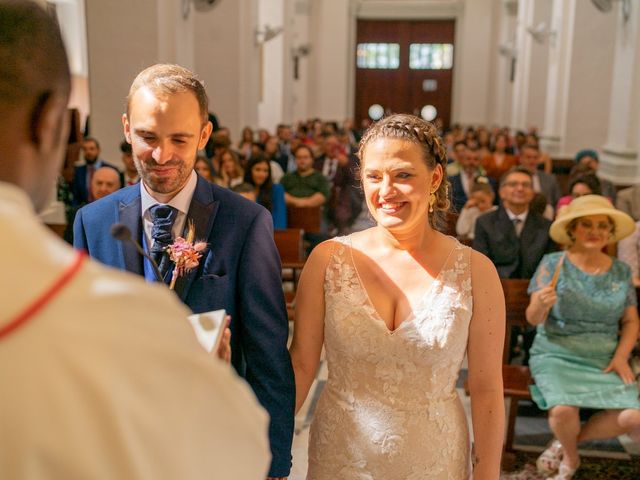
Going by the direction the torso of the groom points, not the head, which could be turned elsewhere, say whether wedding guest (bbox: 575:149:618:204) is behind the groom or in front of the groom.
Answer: behind

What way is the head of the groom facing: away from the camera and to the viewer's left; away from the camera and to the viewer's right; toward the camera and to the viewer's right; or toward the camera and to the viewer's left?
toward the camera and to the viewer's left

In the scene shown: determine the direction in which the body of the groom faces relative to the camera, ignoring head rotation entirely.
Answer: toward the camera

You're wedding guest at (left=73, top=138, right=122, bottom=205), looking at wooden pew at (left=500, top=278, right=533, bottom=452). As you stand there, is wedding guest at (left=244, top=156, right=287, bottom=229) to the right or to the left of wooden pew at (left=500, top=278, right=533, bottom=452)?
left

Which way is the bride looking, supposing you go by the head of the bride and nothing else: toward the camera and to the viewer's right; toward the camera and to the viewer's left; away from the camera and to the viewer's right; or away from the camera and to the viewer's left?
toward the camera and to the viewer's left

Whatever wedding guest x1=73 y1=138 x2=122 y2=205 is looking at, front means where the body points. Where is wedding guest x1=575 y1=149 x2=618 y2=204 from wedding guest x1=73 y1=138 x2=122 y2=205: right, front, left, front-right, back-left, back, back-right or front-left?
left

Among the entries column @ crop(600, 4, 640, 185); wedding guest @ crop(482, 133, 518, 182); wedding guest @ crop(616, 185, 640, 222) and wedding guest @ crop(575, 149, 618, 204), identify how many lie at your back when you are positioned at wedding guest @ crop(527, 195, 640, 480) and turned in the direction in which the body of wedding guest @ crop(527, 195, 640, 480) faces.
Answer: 4

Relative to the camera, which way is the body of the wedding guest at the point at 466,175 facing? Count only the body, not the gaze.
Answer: toward the camera

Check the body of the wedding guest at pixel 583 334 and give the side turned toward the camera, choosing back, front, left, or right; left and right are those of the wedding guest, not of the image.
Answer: front

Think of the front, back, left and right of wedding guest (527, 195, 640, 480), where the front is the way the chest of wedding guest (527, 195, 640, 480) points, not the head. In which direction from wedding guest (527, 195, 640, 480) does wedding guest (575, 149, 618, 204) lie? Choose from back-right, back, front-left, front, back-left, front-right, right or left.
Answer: back

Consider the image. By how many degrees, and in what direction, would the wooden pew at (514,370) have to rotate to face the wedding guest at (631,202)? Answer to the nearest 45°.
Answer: approximately 180°

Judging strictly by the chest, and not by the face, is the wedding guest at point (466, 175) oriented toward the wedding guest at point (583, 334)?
yes
